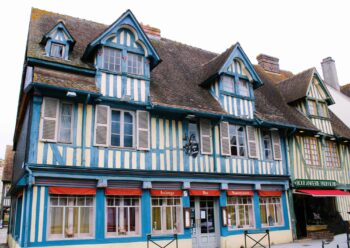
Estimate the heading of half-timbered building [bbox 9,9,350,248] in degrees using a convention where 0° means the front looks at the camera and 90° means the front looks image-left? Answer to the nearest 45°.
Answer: approximately 315°
